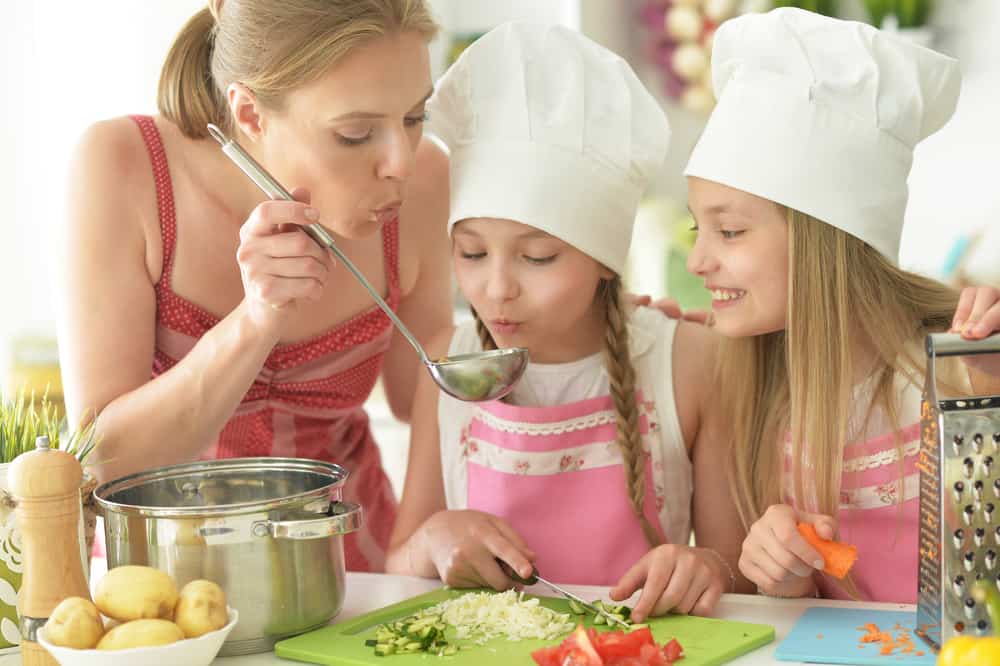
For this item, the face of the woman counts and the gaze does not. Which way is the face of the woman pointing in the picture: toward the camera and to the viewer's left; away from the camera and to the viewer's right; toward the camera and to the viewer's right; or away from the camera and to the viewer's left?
toward the camera and to the viewer's right

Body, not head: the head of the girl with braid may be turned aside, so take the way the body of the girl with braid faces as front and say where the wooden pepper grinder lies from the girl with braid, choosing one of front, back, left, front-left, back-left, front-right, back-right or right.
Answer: front-right

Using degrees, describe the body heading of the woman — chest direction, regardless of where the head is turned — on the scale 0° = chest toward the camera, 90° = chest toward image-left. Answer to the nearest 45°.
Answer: approximately 315°

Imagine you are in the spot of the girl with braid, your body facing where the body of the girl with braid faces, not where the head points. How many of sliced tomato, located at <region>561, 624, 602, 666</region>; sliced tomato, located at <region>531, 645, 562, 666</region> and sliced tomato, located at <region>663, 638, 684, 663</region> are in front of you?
3

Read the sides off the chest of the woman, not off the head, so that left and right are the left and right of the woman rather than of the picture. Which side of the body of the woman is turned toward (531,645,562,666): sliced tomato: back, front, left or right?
front

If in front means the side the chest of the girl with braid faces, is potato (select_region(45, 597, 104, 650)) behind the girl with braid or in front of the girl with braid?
in front

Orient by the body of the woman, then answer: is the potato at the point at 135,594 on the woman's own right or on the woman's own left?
on the woman's own right

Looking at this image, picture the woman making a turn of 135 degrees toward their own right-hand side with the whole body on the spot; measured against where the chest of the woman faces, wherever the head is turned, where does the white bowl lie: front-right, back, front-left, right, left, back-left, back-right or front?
left

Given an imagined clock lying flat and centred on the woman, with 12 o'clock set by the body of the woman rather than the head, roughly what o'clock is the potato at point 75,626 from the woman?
The potato is roughly at 2 o'clock from the woman.

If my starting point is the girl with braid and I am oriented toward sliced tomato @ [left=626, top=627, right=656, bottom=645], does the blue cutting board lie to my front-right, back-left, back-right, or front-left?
front-left

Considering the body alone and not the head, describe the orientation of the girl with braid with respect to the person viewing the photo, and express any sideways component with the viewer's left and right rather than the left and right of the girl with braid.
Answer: facing the viewer

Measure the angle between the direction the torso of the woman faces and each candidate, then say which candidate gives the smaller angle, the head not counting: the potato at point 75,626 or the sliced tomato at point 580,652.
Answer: the sliced tomato

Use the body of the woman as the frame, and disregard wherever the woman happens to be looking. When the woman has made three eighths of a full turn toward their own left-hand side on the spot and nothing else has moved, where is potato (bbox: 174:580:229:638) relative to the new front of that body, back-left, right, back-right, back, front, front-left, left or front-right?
back

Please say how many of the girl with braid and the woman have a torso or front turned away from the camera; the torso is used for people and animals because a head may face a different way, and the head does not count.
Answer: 0

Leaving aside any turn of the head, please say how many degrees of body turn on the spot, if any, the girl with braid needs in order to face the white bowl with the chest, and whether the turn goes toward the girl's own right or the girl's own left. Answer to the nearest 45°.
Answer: approximately 45° to the girl's own right

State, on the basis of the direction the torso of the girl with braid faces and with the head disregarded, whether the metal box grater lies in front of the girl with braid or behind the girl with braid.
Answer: in front
